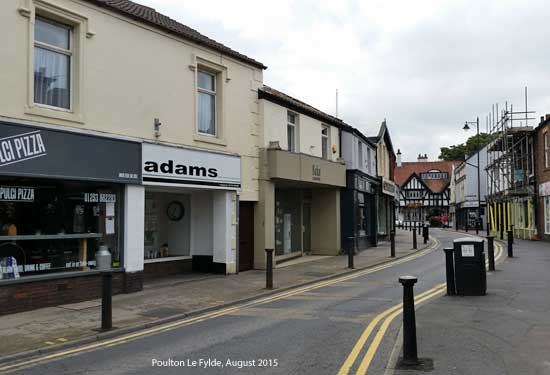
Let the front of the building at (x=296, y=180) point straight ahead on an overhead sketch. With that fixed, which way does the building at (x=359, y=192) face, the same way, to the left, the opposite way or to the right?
the same way

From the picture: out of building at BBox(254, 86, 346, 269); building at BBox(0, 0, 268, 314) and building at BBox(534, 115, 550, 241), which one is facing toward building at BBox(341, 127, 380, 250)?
building at BBox(534, 115, 550, 241)

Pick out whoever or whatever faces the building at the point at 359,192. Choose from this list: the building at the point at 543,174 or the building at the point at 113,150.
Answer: the building at the point at 543,174

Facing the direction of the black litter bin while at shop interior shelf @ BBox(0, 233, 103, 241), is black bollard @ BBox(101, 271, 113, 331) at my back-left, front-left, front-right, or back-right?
front-right

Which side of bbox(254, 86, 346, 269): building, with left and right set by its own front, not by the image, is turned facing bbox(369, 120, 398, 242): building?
left

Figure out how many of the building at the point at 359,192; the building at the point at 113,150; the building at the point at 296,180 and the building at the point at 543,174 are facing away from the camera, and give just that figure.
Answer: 0

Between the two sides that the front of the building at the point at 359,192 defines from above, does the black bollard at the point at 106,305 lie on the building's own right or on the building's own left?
on the building's own right

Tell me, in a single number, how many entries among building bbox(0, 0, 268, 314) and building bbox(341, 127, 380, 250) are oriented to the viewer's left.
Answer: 0

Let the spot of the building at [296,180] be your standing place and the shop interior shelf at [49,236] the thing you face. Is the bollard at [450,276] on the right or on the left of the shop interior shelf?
left

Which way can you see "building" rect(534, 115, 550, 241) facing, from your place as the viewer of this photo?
facing the viewer and to the left of the viewer

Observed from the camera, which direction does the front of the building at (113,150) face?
facing the viewer and to the right of the viewer

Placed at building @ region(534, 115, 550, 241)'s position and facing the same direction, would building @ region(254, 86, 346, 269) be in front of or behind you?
in front

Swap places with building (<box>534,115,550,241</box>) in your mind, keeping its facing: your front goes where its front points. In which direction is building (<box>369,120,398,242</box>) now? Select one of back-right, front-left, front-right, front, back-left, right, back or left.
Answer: front-right
